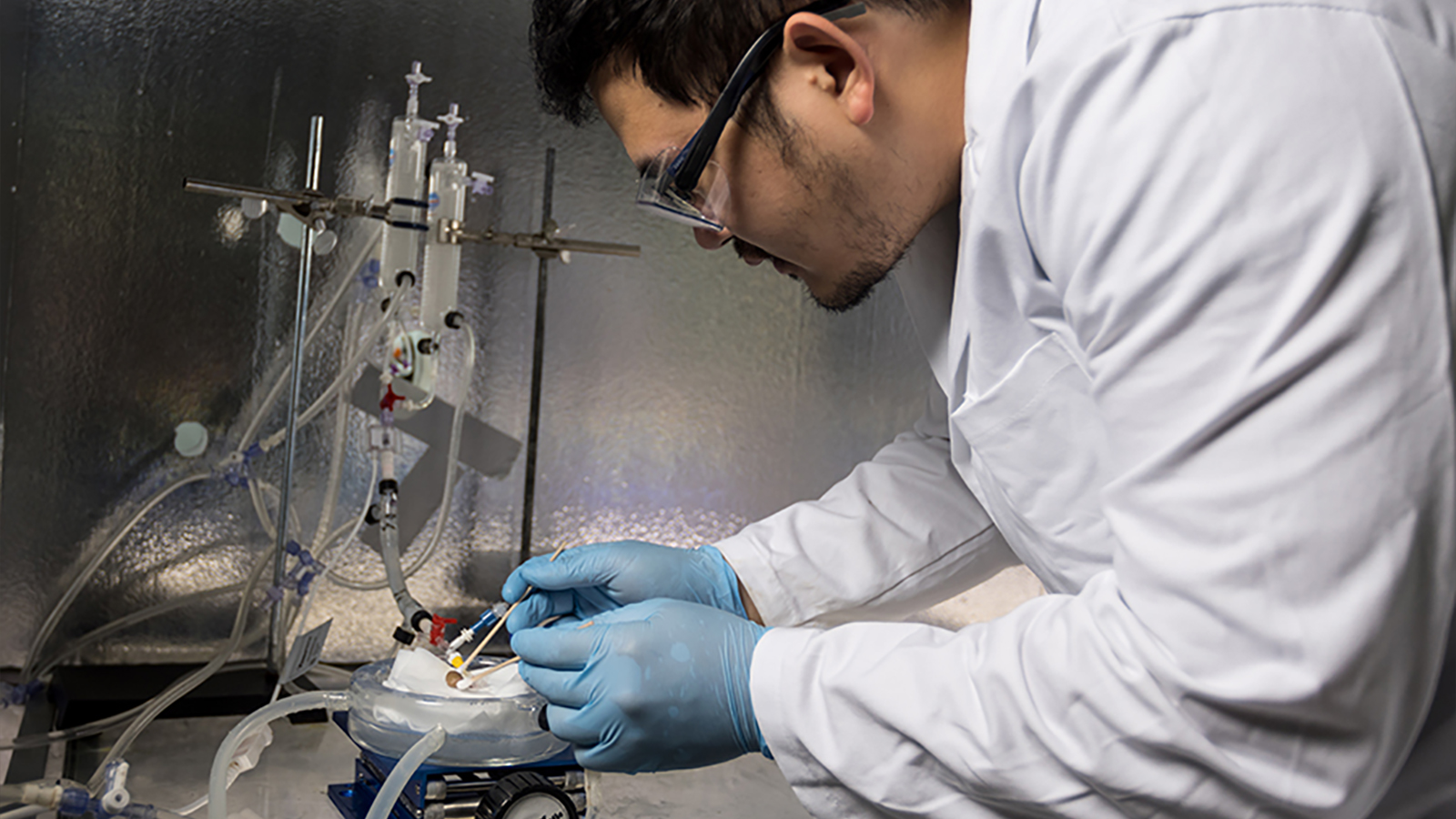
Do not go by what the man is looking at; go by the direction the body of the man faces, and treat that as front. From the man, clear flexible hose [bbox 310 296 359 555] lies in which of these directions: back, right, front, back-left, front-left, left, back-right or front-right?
front-right

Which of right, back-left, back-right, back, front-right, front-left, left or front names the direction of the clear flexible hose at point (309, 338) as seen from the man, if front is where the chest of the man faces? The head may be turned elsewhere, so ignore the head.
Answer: front-right

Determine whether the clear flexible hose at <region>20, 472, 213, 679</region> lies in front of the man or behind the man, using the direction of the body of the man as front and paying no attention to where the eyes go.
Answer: in front

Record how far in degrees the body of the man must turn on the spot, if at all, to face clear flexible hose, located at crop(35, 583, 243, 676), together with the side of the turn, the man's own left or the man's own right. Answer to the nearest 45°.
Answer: approximately 45° to the man's own right

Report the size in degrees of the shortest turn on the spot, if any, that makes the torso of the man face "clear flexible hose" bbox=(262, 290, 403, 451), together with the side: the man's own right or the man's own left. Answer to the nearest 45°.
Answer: approximately 45° to the man's own right

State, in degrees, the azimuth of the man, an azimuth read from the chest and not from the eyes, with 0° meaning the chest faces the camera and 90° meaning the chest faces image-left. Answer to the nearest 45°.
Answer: approximately 90°

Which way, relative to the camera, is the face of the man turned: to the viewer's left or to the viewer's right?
to the viewer's left
